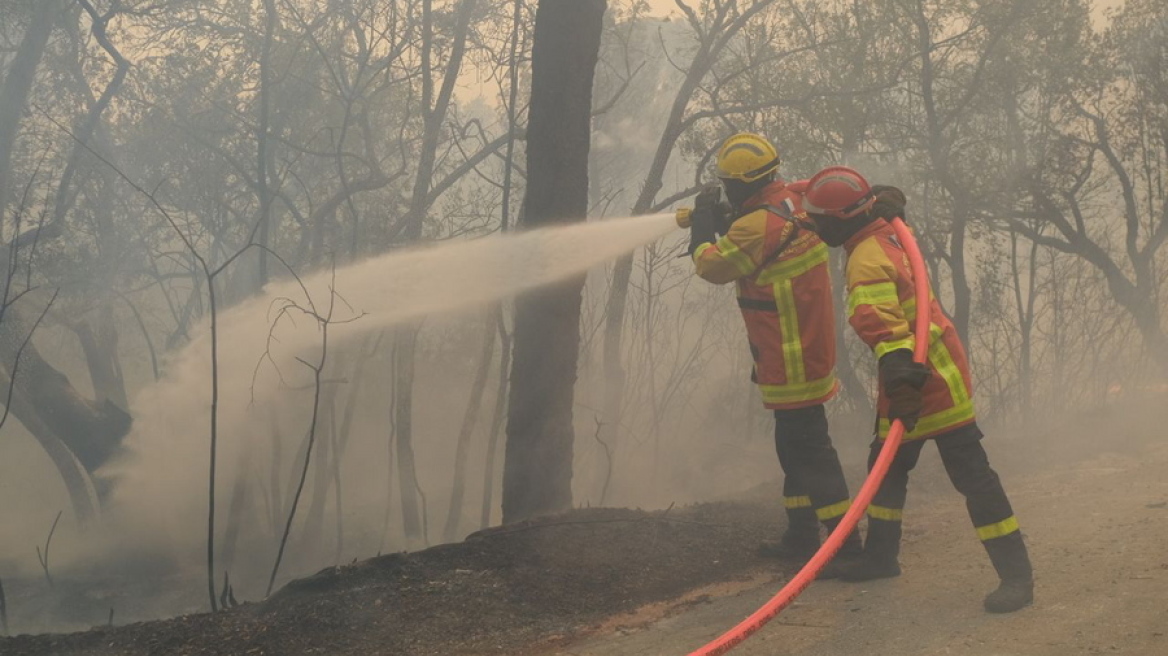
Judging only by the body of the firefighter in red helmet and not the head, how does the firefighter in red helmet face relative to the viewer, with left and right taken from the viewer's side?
facing to the left of the viewer

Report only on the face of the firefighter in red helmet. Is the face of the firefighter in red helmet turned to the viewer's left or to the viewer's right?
to the viewer's left

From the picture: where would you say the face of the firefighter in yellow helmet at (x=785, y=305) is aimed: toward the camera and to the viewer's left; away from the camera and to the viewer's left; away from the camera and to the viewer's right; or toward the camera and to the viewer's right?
away from the camera and to the viewer's left

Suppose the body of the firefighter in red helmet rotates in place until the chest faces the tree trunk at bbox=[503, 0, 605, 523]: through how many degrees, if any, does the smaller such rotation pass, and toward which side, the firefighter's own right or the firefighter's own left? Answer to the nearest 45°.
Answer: approximately 45° to the firefighter's own right
